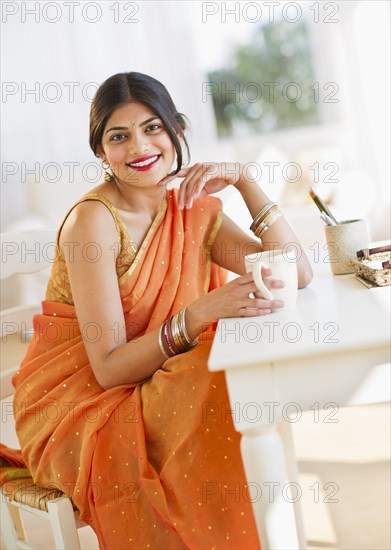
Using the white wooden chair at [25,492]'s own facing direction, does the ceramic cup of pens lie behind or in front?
in front

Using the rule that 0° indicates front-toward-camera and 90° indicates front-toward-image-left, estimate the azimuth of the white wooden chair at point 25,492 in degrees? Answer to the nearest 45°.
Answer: approximately 315°

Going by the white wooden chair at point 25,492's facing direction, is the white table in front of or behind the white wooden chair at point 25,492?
in front

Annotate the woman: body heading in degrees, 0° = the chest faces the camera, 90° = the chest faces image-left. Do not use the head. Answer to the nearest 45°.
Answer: approximately 315°
